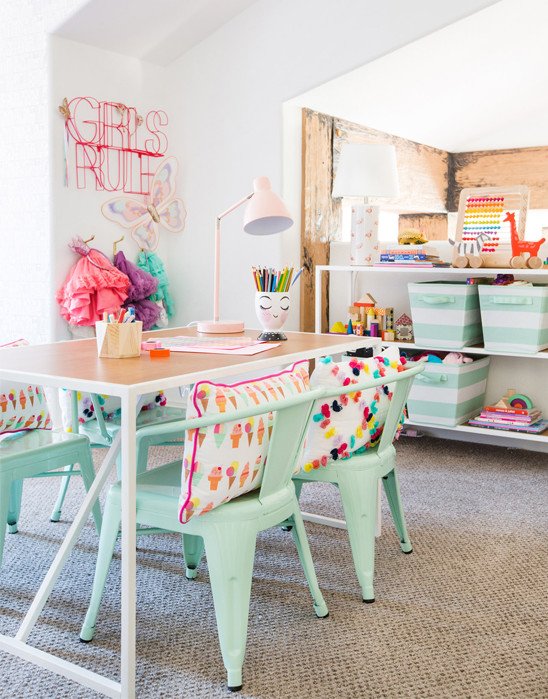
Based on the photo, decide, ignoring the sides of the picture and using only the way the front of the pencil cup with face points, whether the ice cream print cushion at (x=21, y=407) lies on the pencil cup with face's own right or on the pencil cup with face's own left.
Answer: on the pencil cup with face's own right

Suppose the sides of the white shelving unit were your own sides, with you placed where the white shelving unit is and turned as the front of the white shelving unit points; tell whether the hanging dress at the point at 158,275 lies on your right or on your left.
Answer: on your right

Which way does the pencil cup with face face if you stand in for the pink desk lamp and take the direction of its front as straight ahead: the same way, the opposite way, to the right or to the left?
to the right

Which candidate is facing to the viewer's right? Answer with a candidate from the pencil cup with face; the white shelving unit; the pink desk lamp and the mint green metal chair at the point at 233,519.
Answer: the pink desk lamp

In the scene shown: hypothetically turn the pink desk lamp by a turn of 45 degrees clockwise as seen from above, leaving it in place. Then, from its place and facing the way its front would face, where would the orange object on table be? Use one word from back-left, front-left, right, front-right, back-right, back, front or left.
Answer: right

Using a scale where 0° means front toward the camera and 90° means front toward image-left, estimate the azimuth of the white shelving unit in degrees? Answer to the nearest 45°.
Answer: approximately 45°

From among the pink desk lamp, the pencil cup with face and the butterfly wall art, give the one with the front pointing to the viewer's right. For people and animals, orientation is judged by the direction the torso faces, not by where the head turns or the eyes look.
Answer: the pink desk lamp

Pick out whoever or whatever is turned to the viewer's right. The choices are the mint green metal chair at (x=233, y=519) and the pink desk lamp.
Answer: the pink desk lamp

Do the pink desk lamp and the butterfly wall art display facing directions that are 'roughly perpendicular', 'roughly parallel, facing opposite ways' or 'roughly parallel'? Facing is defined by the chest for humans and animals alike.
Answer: roughly perpendicular

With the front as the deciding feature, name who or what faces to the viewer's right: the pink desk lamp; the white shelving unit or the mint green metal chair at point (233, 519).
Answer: the pink desk lamp

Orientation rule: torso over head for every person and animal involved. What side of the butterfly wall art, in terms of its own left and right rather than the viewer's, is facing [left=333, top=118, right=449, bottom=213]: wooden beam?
left

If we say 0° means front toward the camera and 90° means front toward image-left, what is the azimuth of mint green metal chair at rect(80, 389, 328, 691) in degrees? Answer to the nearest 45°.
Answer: approximately 135°

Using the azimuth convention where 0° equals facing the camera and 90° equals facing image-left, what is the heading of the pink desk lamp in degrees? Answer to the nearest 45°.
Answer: approximately 270°

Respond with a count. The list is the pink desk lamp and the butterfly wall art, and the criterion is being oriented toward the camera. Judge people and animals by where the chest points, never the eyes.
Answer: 1
